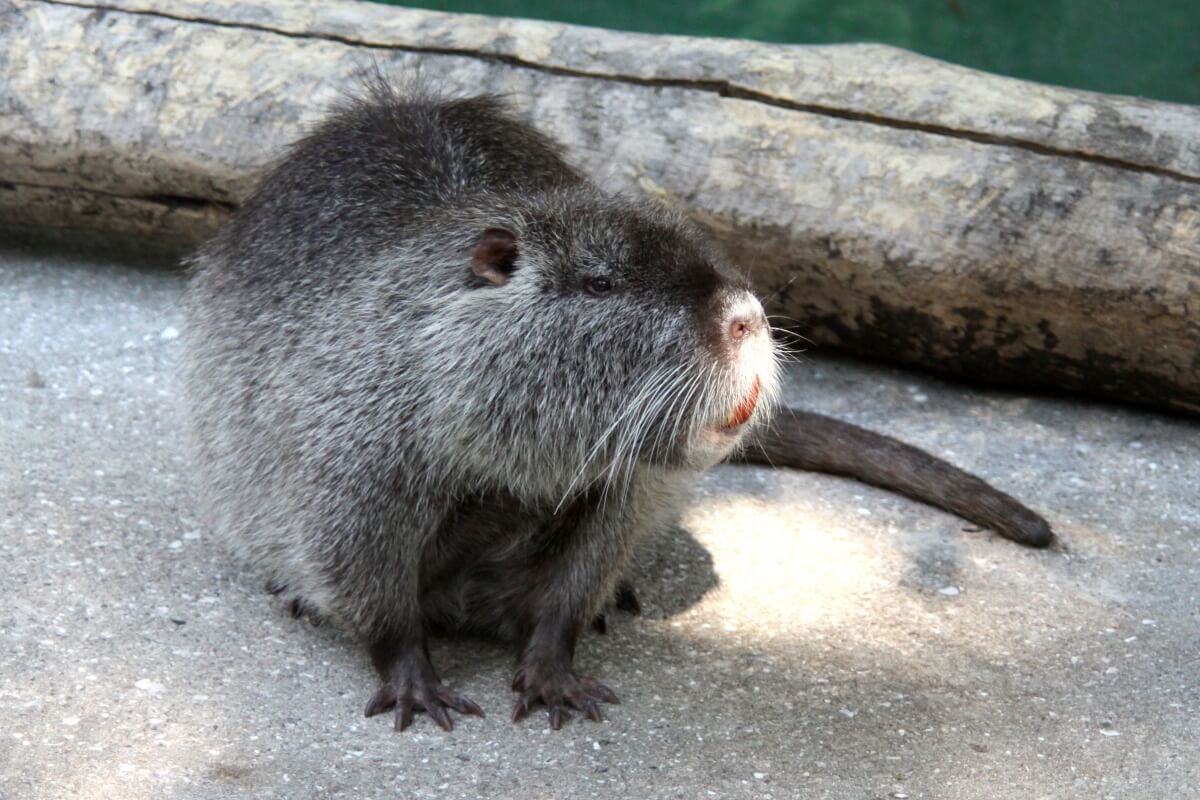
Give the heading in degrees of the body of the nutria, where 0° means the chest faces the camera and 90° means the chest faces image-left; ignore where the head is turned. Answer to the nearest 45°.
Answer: approximately 315°
